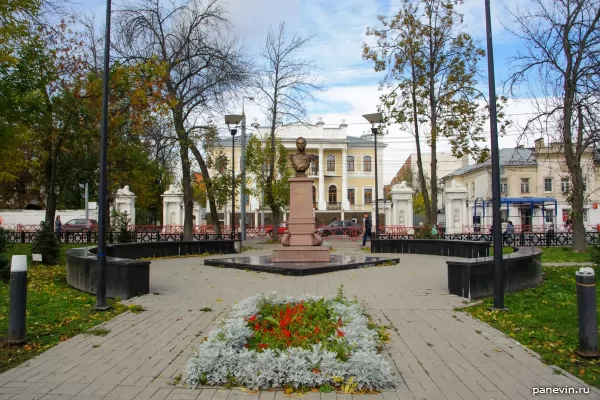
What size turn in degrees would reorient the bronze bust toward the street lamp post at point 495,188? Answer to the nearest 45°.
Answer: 0° — it already faces it

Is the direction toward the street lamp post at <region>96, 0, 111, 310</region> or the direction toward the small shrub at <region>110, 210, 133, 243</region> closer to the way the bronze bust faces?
the street lamp post

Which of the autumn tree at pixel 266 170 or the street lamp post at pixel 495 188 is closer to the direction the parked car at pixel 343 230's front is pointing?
the autumn tree

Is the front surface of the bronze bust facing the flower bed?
yes

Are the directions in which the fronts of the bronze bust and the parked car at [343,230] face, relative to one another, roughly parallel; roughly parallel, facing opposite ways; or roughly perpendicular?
roughly perpendicular

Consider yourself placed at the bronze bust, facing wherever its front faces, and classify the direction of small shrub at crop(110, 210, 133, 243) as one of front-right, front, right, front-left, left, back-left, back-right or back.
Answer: back-right

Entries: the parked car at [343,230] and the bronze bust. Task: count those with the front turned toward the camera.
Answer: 1

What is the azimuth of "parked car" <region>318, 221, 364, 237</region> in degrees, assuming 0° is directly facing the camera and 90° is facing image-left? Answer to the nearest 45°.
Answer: approximately 90°

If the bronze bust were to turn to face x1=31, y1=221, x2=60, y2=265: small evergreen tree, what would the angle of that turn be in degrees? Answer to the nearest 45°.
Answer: approximately 90° to its right

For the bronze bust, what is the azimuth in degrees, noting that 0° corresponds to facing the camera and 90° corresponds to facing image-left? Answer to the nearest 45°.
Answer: approximately 0°

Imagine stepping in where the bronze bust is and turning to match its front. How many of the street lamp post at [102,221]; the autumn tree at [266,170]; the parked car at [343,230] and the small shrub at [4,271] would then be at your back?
2

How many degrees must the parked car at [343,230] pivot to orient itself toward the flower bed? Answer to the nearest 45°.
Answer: approximately 90° to its left

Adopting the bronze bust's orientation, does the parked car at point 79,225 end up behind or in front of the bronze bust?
behind
